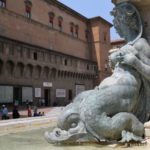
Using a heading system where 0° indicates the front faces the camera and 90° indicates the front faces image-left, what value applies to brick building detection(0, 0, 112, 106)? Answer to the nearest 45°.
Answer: approximately 315°
